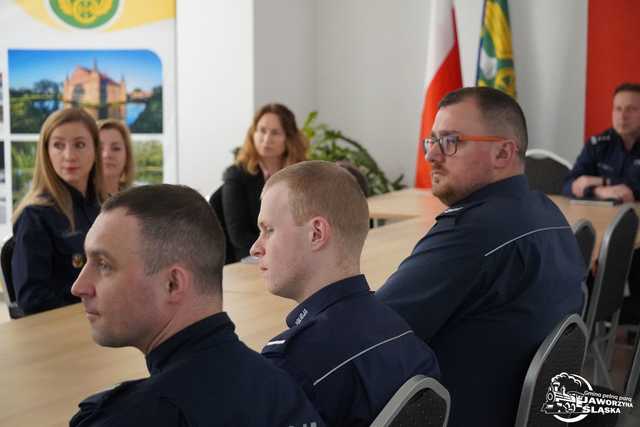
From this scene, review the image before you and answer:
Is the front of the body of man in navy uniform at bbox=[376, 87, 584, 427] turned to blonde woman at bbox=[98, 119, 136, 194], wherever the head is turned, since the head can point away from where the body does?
yes

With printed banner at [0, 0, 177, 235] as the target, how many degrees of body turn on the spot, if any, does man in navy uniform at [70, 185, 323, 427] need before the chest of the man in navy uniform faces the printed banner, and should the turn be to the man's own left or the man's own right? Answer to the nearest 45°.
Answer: approximately 45° to the man's own right

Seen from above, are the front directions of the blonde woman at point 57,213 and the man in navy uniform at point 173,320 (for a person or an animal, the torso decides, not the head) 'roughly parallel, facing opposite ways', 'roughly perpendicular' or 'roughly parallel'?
roughly parallel, facing opposite ways

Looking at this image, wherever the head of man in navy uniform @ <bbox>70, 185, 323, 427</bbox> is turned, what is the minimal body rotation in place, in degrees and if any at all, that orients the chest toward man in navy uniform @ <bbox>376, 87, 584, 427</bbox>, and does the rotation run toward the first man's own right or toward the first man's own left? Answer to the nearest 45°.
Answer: approximately 90° to the first man's own right

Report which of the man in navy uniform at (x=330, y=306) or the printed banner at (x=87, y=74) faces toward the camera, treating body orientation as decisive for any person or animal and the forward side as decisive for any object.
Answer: the printed banner

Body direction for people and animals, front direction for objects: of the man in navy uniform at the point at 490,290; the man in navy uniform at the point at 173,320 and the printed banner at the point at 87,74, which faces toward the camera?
the printed banner

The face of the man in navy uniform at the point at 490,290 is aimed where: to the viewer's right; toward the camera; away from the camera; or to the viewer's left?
to the viewer's left

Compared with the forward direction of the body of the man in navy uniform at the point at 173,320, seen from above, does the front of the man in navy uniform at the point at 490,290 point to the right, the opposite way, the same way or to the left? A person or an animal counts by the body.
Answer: the same way

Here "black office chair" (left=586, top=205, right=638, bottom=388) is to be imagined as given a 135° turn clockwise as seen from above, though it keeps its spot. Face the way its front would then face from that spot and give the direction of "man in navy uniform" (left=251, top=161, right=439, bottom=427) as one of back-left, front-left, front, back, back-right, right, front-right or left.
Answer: back-right

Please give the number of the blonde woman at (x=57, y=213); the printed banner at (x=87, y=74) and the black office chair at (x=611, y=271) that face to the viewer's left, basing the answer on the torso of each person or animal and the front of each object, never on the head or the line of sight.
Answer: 1

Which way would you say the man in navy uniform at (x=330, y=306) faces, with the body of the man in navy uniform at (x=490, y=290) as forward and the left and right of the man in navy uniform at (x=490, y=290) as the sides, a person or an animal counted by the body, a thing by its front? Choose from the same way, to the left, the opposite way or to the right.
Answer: the same way

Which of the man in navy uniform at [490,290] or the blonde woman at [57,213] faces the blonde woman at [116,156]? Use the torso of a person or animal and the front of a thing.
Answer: the man in navy uniform

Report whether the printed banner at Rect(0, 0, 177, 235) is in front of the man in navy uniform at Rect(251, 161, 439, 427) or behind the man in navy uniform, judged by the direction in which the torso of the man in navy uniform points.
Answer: in front

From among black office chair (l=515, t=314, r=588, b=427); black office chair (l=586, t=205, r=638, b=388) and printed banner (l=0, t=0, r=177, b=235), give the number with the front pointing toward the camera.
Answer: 1

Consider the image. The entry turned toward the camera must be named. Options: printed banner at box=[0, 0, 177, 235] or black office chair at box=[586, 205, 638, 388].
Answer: the printed banner

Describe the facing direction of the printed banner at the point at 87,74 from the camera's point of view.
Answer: facing the viewer

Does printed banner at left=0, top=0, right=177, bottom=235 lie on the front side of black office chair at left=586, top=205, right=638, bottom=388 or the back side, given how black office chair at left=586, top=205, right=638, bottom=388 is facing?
on the front side

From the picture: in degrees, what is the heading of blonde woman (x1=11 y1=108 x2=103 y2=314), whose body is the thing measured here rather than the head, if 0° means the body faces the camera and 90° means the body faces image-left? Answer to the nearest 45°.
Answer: approximately 315°

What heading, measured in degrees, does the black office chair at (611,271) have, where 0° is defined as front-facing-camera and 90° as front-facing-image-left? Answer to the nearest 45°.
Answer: approximately 90°
